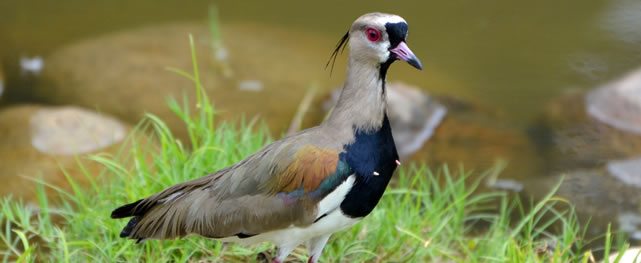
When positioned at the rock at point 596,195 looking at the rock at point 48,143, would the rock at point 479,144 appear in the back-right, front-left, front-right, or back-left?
front-right

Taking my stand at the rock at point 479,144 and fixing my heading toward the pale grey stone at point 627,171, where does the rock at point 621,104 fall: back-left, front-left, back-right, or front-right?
front-left

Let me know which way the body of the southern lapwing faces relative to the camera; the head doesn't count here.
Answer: to the viewer's right

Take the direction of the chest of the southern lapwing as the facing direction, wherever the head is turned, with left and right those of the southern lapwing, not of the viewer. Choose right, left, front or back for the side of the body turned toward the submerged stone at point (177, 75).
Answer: left

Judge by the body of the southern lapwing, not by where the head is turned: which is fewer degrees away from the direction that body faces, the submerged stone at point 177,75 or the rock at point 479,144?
the rock

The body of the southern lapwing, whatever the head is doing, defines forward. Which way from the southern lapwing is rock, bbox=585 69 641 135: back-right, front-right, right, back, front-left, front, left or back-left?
front-left

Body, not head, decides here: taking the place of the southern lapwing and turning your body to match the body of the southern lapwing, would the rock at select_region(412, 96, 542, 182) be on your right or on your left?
on your left
